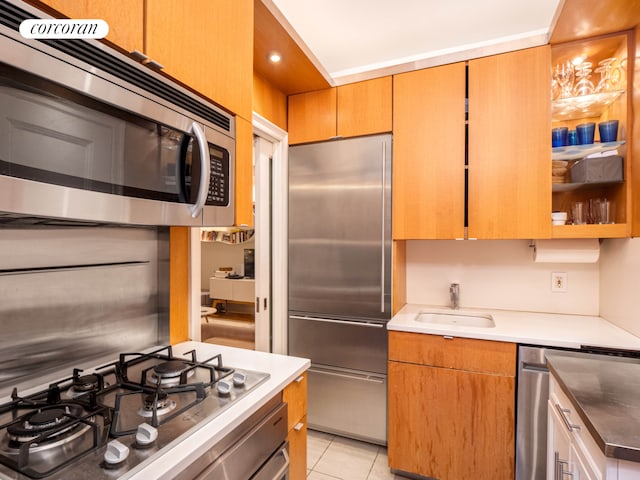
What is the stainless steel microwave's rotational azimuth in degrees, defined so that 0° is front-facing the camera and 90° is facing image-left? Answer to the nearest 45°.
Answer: approximately 315°

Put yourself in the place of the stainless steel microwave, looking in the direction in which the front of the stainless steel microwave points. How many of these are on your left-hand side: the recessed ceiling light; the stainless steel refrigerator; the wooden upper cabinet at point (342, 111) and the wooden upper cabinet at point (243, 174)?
4

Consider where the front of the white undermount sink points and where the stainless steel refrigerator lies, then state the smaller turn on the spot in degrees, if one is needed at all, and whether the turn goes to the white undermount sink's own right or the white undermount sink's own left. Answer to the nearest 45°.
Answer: approximately 90° to the white undermount sink's own right

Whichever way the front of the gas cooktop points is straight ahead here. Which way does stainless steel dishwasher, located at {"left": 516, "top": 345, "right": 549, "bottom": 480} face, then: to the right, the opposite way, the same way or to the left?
to the right

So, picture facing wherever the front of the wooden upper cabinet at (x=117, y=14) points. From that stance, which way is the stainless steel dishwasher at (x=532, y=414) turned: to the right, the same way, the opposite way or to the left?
to the right

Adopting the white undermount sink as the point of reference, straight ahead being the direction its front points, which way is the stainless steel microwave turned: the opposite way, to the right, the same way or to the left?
to the left

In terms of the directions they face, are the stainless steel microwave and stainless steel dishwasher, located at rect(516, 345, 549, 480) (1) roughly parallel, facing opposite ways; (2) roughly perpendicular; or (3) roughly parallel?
roughly perpendicular

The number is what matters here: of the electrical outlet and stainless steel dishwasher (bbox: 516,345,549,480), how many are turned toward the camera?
2

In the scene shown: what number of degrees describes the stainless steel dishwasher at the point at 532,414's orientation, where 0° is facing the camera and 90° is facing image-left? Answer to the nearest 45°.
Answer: approximately 0°
